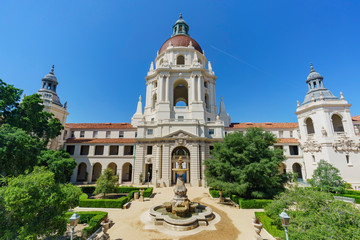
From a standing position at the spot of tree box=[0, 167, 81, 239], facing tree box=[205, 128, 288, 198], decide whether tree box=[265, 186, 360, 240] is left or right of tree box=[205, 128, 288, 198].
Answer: right

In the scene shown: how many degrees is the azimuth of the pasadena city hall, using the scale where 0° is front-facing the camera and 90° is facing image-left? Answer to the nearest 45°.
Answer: approximately 0°

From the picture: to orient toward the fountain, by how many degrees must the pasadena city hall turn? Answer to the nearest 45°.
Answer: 0° — it already faces it

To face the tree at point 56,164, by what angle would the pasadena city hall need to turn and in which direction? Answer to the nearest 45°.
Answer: approximately 45° to its right

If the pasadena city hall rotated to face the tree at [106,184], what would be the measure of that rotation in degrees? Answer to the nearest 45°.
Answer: approximately 45° to its right

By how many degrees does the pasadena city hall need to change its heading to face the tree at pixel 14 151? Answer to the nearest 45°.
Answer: approximately 45° to its right

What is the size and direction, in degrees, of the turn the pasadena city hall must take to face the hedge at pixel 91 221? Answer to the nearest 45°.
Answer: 0° — it already faces it

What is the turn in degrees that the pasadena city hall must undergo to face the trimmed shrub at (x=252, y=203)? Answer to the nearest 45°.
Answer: approximately 45° to its left

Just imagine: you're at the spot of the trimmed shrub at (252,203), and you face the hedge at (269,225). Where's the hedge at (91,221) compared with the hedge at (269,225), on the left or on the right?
right
